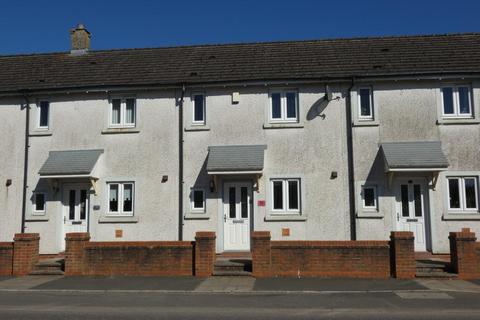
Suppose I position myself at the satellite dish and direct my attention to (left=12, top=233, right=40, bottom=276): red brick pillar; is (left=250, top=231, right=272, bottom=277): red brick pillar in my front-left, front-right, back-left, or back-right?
front-left

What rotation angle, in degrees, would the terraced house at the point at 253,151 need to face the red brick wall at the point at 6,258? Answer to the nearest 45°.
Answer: approximately 90° to its right

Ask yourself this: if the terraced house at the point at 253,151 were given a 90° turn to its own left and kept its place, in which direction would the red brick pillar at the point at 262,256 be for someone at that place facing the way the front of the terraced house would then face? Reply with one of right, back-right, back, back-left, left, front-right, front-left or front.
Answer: right

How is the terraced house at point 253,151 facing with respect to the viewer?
toward the camera

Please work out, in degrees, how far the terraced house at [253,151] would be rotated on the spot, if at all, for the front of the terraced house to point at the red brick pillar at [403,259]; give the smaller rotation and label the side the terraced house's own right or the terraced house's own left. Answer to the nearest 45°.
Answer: approximately 45° to the terraced house's own left

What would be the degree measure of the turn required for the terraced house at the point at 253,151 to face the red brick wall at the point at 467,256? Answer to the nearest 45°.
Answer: approximately 45° to its left
